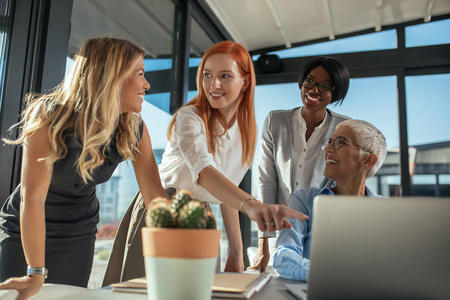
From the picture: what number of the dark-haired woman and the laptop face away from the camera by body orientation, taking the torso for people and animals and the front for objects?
1

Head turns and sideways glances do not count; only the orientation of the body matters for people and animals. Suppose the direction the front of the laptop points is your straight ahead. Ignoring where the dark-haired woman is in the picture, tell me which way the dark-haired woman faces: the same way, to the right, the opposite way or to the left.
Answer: the opposite way

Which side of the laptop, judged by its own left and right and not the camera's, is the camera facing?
back

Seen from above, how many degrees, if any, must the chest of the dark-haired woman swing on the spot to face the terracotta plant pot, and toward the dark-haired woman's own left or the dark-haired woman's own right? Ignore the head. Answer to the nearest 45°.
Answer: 0° — they already face it

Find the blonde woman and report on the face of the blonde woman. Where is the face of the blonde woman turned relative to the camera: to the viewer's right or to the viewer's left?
to the viewer's right

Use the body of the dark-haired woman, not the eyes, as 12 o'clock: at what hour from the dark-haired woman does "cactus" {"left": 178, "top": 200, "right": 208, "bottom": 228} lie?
The cactus is roughly at 12 o'clock from the dark-haired woman.

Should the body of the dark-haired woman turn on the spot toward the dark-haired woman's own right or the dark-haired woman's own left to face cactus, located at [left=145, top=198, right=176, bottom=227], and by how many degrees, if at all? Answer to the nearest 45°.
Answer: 0° — they already face it
